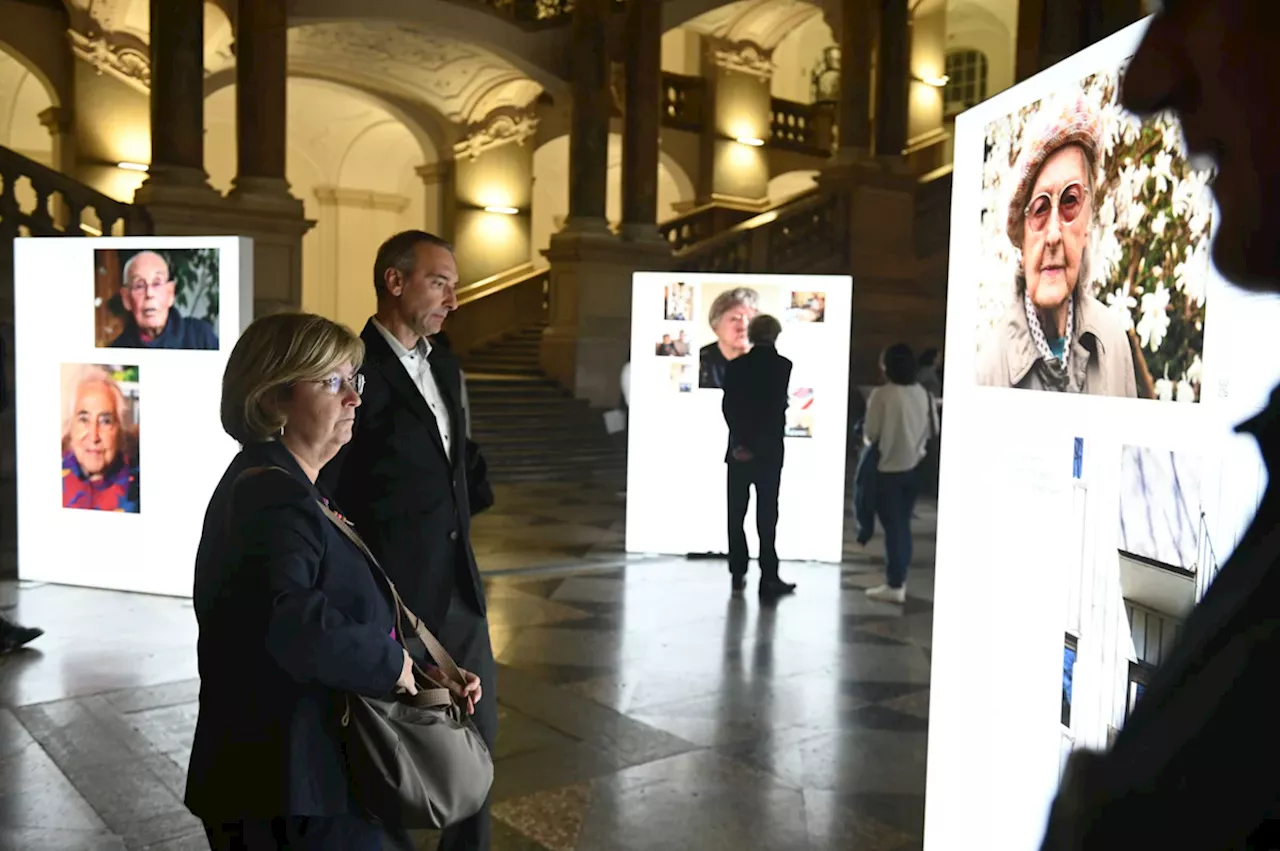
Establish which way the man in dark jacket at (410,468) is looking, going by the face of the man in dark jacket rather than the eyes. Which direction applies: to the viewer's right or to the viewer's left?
to the viewer's right

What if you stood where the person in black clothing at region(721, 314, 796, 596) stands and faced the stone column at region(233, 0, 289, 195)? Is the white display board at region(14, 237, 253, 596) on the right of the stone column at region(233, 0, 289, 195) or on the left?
left

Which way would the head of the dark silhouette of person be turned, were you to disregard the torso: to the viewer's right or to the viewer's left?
to the viewer's left

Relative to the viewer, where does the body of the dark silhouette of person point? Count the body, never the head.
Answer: to the viewer's left

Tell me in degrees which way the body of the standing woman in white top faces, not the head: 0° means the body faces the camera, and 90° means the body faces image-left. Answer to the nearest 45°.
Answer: approximately 135°

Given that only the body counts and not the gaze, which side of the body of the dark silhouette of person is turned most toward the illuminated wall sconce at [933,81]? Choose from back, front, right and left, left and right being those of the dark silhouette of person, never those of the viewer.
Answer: right

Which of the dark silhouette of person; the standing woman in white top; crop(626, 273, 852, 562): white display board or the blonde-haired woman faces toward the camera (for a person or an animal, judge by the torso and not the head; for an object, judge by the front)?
the white display board

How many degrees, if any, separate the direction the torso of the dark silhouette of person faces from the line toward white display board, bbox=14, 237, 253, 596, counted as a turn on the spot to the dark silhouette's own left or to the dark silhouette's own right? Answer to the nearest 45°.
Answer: approximately 45° to the dark silhouette's own right

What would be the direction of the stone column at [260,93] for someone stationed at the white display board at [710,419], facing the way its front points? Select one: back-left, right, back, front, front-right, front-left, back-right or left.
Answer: back-right

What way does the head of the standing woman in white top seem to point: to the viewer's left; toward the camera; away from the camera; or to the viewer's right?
away from the camera

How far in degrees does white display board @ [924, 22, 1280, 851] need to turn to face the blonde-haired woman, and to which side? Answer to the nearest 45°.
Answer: approximately 45° to its right
